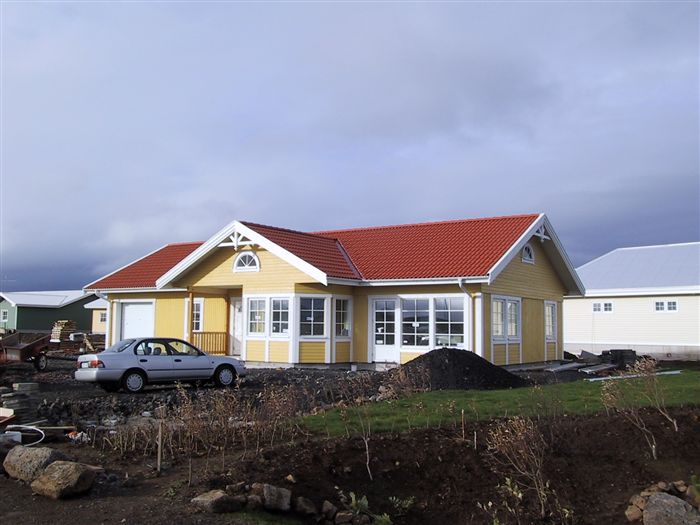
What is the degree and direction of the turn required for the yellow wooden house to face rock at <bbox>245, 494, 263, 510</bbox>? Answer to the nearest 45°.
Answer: approximately 45° to its left

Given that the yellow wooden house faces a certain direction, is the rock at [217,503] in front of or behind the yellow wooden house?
in front

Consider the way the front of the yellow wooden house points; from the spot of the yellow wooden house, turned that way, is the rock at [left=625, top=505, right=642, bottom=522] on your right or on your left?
on your left

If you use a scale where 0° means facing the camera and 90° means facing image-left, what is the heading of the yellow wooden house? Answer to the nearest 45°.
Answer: approximately 45°

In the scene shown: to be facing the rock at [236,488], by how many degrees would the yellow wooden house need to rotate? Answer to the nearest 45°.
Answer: approximately 45° to its left

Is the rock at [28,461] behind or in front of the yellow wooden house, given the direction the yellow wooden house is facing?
in front

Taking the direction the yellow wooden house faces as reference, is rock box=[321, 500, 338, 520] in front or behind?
in front
